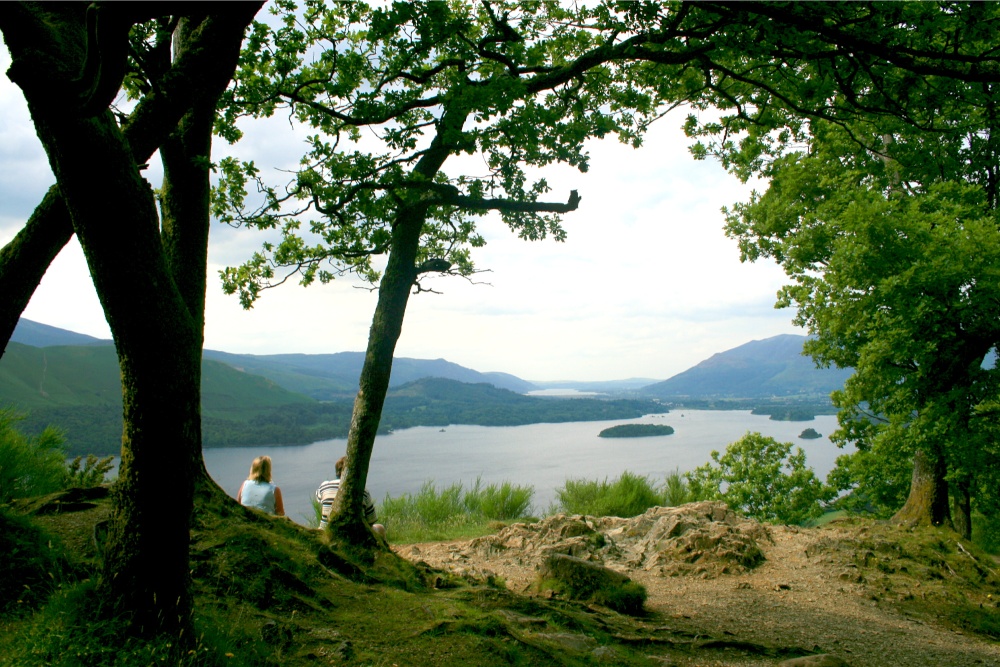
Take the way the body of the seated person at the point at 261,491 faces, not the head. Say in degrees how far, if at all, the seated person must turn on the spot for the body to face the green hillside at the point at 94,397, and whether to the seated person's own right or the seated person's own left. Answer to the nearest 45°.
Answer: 0° — they already face it

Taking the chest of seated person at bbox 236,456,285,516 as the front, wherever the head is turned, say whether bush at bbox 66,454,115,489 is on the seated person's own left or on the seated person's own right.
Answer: on the seated person's own left

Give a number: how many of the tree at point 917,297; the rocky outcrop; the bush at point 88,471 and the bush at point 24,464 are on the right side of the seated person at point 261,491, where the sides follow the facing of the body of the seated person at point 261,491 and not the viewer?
2

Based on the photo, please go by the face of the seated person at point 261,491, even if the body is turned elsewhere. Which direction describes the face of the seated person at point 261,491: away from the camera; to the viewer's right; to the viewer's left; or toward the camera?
away from the camera

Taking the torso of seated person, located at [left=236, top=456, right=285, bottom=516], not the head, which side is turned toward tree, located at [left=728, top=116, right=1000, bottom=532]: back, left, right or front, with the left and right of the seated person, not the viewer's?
right

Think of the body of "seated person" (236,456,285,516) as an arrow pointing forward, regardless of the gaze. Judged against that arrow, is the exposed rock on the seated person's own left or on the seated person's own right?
on the seated person's own right

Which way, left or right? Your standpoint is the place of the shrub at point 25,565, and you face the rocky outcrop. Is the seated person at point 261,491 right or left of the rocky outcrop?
left

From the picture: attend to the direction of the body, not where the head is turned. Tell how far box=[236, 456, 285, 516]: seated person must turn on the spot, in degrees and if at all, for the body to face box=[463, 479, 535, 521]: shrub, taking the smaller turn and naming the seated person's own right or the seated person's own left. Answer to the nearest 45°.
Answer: approximately 45° to the seated person's own right

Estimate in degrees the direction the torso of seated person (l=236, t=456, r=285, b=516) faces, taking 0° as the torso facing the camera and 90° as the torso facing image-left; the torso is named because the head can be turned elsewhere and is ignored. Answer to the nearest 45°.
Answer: approximately 180°

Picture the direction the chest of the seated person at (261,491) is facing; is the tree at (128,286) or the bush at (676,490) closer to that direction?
the bush

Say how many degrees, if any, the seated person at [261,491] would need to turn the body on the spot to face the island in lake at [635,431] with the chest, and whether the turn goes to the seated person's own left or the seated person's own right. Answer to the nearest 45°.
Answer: approximately 45° to the seated person's own right
